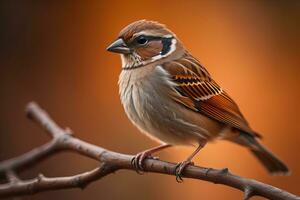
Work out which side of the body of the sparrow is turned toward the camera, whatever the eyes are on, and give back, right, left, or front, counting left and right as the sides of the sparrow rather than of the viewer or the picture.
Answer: left
